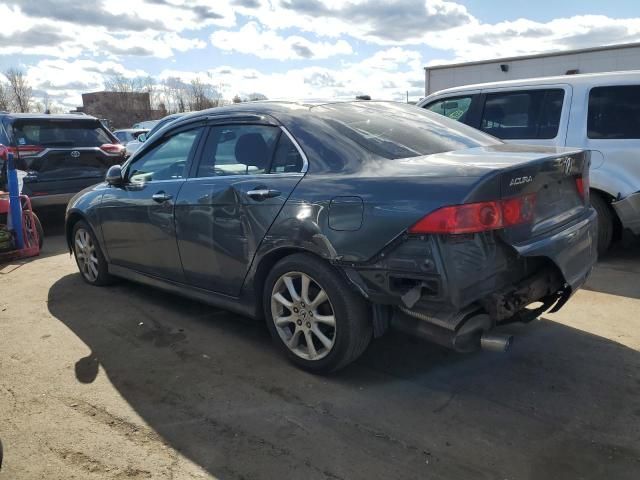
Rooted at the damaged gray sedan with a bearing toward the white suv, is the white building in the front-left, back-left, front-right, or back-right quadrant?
front-left

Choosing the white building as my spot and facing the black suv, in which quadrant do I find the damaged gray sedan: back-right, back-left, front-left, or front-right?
front-left

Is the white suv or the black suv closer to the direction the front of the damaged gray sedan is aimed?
the black suv

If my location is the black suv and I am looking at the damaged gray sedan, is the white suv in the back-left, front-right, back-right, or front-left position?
front-left

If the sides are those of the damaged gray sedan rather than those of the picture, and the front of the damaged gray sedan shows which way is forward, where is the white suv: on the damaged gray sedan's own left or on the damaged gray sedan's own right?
on the damaged gray sedan's own right

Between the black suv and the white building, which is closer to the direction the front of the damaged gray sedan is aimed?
the black suv

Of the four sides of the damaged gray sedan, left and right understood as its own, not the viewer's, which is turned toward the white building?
right

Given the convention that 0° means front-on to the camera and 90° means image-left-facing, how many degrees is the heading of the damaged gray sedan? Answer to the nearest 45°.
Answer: approximately 135°

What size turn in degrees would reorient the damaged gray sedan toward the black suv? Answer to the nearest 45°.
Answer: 0° — it already faces it
